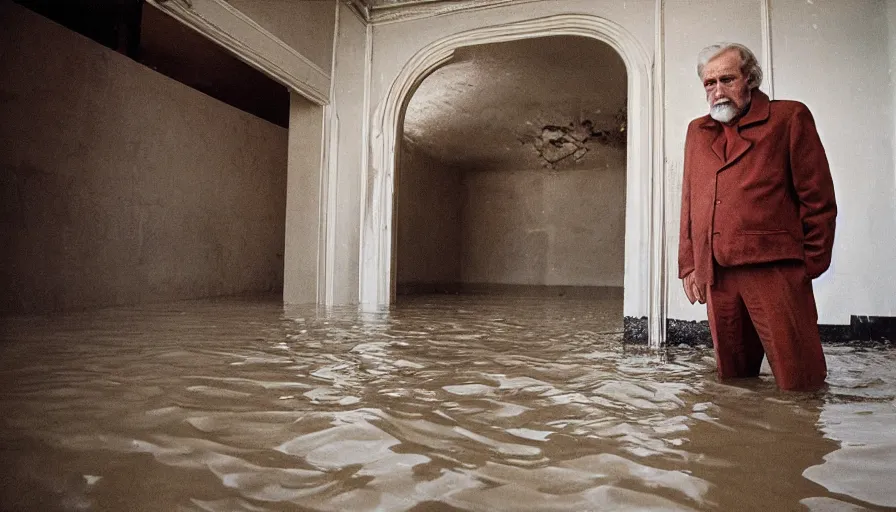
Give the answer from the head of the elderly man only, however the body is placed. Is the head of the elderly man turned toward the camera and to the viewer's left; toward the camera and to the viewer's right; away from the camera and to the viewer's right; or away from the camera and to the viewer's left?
toward the camera and to the viewer's left

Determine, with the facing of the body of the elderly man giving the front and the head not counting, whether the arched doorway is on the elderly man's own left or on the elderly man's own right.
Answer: on the elderly man's own right

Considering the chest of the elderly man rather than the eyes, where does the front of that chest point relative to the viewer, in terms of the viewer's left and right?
facing the viewer and to the left of the viewer
